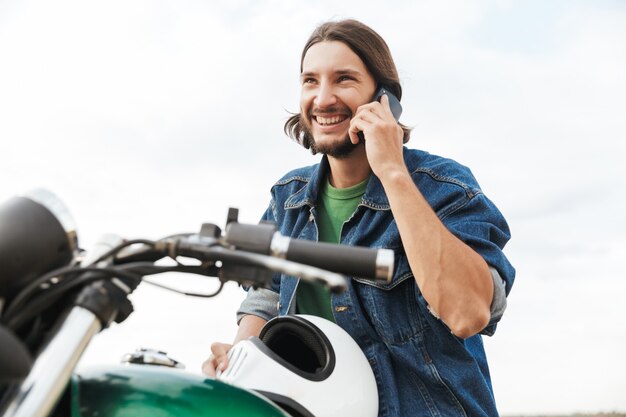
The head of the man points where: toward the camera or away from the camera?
toward the camera

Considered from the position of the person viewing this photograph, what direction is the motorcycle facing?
facing the viewer and to the left of the viewer
